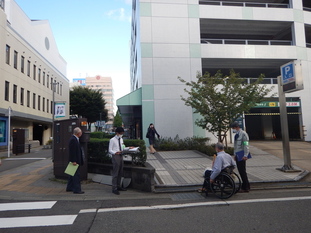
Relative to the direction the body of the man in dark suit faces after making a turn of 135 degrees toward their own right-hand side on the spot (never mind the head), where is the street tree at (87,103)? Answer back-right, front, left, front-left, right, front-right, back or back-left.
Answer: back-right

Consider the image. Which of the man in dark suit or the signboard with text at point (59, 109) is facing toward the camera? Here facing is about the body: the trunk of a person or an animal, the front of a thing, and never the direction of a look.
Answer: the signboard with text

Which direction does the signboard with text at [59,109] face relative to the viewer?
toward the camera

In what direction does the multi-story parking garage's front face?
toward the camera

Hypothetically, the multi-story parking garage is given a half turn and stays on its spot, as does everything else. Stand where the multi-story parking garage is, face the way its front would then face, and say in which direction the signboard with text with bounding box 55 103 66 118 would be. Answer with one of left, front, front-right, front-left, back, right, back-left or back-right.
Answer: back-left

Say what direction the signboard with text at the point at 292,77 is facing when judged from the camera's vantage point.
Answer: facing the viewer and to the left of the viewer

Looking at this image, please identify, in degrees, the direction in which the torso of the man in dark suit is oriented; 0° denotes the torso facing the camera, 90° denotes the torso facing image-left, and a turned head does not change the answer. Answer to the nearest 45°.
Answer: approximately 270°

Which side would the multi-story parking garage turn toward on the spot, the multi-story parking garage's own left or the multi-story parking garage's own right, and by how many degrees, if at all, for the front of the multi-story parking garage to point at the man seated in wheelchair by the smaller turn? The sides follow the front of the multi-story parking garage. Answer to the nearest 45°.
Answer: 0° — it already faces them

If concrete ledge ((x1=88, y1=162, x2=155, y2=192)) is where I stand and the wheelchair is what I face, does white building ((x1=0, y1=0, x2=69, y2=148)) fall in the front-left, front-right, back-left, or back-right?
back-left

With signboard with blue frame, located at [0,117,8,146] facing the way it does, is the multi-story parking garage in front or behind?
in front

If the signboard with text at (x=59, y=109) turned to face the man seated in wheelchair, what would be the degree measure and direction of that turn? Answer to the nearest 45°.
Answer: approximately 45° to its left

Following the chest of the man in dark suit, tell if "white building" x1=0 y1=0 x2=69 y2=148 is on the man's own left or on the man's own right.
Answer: on the man's own left

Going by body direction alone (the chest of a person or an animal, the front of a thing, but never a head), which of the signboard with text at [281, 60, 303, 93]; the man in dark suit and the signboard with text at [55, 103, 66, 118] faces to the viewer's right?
the man in dark suit
